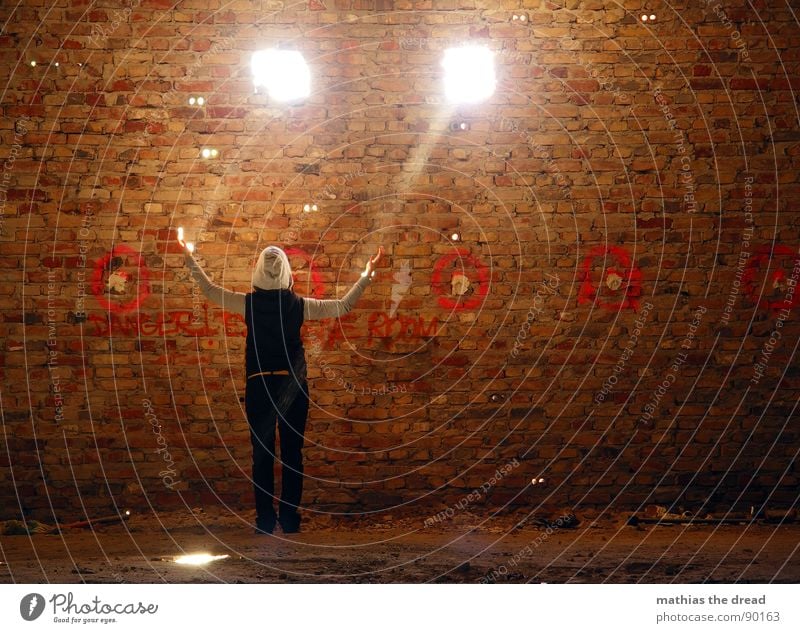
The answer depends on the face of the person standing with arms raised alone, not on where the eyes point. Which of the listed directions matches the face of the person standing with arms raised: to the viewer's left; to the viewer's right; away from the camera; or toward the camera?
away from the camera

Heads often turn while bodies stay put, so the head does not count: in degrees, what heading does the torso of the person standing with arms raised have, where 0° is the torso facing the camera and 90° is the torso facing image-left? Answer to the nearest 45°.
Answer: approximately 180°
